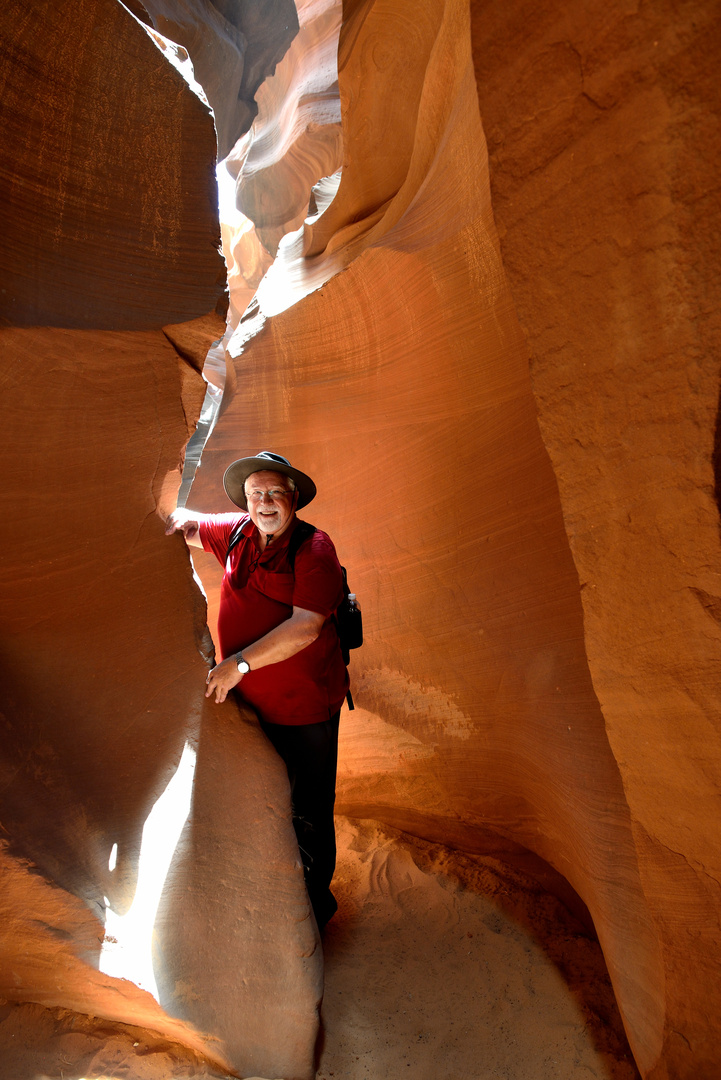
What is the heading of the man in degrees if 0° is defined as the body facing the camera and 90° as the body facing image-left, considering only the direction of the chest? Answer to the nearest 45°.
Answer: approximately 45°
